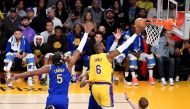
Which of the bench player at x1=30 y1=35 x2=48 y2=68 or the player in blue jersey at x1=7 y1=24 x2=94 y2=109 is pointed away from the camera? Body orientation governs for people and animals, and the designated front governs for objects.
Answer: the player in blue jersey

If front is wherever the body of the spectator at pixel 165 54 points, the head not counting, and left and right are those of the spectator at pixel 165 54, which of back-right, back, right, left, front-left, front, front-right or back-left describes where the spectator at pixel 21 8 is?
right

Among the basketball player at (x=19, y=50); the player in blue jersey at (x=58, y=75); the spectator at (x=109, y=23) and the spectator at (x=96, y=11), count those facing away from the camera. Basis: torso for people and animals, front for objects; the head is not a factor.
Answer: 1

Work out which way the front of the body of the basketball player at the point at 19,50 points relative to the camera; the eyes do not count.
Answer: toward the camera

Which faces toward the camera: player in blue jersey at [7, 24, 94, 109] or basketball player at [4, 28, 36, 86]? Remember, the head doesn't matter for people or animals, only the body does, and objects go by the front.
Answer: the basketball player

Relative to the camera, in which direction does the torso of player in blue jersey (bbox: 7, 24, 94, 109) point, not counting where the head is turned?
away from the camera

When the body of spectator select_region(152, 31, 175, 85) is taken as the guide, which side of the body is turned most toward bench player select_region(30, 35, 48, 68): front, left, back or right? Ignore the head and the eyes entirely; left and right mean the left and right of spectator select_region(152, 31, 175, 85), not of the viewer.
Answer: right

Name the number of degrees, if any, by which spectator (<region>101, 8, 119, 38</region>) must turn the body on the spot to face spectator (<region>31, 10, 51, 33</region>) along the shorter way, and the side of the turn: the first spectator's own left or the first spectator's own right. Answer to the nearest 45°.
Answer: approximately 90° to the first spectator's own right

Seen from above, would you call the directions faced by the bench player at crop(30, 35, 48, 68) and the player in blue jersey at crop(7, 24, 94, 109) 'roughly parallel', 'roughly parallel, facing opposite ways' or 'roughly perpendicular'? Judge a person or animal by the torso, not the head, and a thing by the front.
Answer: roughly parallel, facing opposite ways

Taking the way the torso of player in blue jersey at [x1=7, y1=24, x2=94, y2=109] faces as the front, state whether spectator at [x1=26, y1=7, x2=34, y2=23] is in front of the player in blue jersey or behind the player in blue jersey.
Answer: in front

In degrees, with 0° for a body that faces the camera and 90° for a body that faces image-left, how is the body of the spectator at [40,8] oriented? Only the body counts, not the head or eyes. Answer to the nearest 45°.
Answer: approximately 0°

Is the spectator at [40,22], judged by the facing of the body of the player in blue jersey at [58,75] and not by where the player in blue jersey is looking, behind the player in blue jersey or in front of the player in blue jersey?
in front

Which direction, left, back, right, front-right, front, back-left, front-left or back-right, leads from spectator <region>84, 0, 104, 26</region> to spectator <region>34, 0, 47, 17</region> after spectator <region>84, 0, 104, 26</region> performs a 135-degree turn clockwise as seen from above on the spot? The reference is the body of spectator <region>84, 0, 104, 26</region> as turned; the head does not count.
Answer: front-left

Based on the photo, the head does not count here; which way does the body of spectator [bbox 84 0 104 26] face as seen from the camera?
toward the camera
